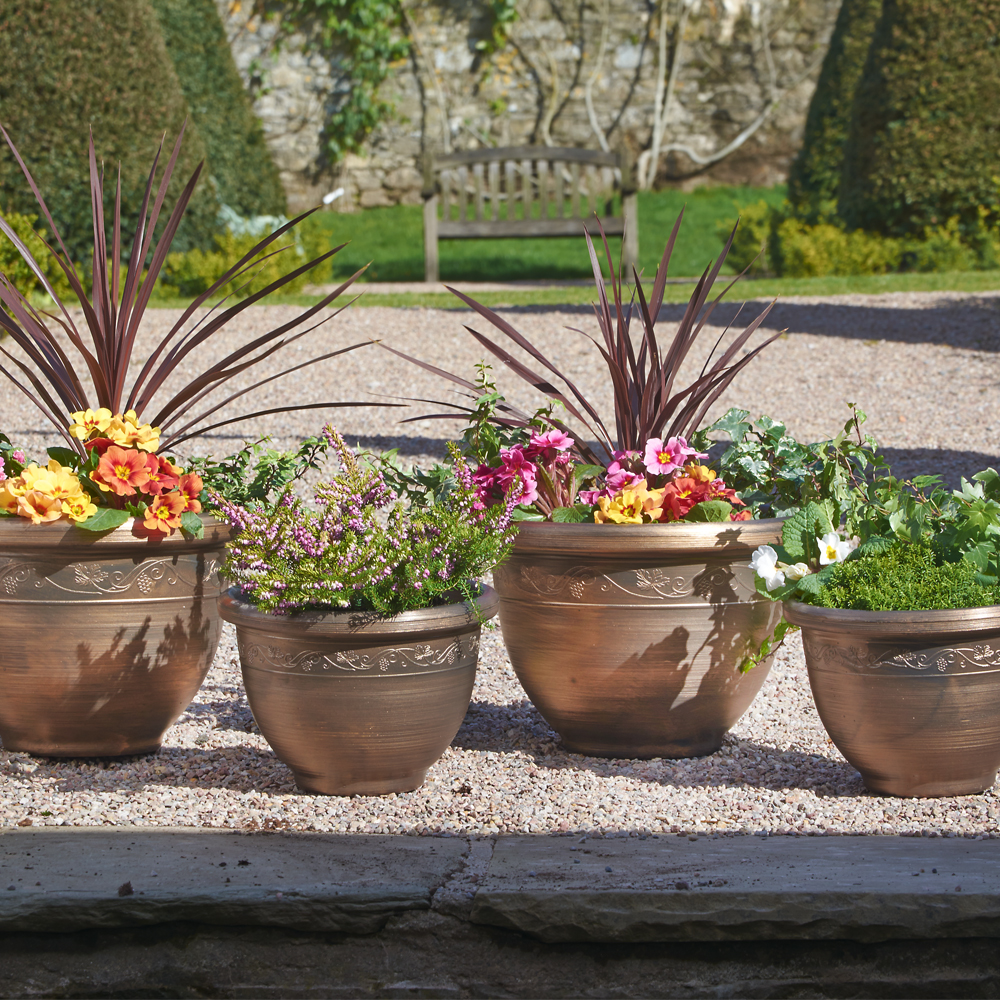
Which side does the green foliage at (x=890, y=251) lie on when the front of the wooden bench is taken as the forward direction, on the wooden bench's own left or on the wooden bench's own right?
on the wooden bench's own left

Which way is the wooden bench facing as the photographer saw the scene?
facing the viewer

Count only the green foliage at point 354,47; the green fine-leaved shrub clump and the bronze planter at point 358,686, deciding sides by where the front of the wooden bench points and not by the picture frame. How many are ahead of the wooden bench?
2

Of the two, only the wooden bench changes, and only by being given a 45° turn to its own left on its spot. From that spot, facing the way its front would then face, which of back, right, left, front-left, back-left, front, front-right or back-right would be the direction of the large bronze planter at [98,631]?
front-right

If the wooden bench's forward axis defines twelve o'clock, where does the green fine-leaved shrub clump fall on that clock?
The green fine-leaved shrub clump is roughly at 12 o'clock from the wooden bench.

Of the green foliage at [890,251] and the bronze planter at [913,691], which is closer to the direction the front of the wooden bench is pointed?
the bronze planter

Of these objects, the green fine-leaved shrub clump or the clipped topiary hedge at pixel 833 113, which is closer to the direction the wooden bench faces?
the green fine-leaved shrub clump

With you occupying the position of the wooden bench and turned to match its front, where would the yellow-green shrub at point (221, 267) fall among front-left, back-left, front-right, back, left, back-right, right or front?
front-right

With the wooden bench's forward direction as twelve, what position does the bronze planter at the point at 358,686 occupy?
The bronze planter is roughly at 12 o'clock from the wooden bench.

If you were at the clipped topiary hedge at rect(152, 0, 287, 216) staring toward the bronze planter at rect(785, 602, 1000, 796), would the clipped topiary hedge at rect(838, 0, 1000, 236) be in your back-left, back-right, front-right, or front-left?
front-left

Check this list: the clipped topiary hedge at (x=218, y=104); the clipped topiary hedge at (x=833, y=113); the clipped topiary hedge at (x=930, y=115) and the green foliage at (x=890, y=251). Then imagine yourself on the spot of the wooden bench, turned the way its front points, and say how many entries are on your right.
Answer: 1

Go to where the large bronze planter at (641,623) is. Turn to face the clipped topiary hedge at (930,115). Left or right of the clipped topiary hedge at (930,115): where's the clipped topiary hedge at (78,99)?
left

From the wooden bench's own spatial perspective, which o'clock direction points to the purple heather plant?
The purple heather plant is roughly at 12 o'clock from the wooden bench.

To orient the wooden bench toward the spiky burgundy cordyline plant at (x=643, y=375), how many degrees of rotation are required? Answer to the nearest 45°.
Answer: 0° — it already faces it

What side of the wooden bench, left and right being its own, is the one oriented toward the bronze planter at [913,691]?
front

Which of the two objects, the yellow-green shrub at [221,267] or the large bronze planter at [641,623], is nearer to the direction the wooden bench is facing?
the large bronze planter

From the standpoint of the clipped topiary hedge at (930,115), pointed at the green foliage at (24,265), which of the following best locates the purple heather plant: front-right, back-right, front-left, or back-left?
front-left
